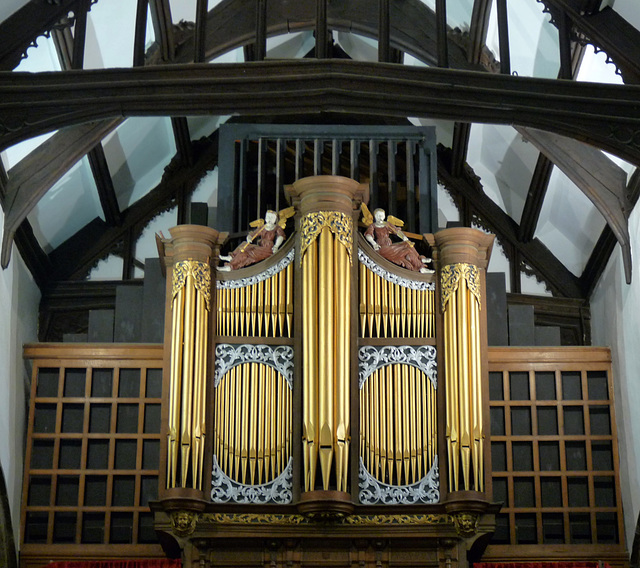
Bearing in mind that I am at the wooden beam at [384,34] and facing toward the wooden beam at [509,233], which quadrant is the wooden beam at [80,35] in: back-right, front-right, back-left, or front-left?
back-left

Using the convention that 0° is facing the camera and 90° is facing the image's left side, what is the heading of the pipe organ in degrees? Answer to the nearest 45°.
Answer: approximately 0°

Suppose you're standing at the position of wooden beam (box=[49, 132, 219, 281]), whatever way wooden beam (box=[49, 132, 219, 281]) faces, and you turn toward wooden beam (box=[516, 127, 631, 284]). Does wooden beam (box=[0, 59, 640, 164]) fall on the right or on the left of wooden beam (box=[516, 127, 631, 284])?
right

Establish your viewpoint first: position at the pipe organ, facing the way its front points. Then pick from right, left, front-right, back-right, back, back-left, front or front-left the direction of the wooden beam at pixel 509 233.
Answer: back-left

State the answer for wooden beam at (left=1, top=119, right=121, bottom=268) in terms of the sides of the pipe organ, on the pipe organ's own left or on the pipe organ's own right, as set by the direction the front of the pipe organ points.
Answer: on the pipe organ's own right

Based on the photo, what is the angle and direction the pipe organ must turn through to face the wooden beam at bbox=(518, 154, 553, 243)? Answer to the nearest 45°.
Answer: approximately 135° to its left
